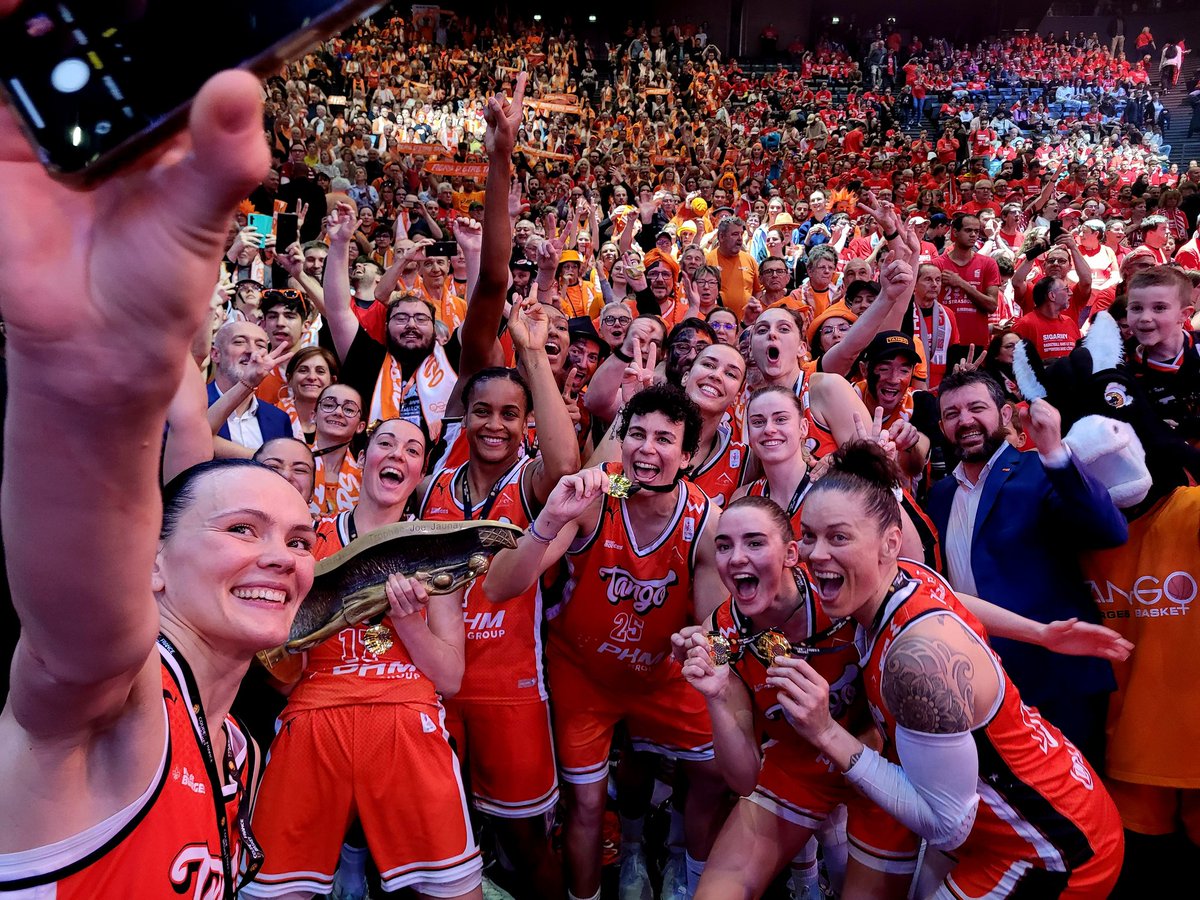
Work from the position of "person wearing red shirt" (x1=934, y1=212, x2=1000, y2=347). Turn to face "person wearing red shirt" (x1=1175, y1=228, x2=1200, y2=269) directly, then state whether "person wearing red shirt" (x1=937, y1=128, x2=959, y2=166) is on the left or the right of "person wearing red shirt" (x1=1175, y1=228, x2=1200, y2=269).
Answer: left

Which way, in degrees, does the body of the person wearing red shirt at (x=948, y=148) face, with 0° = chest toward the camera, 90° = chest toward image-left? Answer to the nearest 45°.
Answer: approximately 0°

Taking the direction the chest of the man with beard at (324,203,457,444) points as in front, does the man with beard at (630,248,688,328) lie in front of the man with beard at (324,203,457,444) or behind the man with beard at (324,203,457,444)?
behind

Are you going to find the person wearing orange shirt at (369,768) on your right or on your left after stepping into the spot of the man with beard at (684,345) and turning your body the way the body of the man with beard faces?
on your right

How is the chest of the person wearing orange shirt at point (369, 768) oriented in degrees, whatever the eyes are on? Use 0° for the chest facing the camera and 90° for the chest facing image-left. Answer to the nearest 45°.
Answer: approximately 0°

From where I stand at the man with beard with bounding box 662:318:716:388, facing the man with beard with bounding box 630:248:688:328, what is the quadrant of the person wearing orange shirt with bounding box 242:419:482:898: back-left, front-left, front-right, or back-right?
back-left

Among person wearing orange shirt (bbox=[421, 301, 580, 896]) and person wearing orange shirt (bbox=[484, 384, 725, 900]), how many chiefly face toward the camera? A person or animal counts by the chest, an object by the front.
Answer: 2
